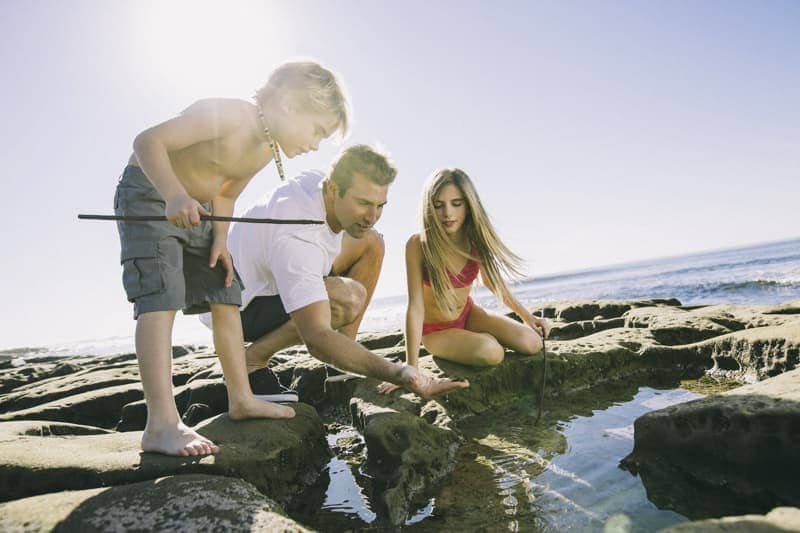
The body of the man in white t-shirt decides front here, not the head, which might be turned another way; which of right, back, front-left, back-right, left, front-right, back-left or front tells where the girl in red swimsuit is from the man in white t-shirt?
front-left

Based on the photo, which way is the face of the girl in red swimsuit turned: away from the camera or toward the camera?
toward the camera

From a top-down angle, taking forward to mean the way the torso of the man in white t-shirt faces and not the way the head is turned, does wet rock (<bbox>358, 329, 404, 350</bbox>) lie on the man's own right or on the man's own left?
on the man's own left

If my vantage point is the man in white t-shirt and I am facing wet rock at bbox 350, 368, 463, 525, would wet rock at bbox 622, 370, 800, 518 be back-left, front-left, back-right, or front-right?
front-left

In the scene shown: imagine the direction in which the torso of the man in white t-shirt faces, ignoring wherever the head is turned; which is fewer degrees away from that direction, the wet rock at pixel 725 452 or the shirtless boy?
the wet rock

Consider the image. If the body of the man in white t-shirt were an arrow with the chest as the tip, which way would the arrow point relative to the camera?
to the viewer's right

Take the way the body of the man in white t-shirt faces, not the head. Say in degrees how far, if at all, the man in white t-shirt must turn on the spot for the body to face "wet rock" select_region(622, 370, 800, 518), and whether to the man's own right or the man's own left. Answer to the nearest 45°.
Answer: approximately 45° to the man's own right

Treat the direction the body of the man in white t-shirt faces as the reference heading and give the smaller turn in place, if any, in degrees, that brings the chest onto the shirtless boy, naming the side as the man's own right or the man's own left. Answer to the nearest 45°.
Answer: approximately 135° to the man's own right

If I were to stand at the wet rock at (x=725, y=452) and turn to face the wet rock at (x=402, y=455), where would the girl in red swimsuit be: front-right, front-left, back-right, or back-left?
front-right
